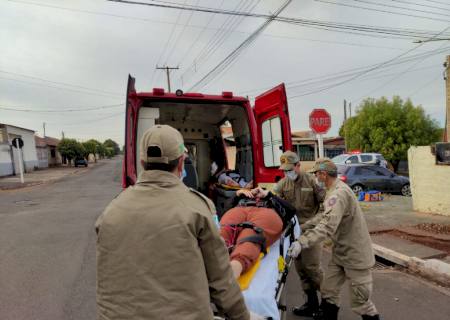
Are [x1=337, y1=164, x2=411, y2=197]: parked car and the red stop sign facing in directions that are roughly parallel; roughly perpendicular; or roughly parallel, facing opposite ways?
roughly perpendicular

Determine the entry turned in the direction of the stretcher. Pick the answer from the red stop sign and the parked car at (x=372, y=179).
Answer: the red stop sign

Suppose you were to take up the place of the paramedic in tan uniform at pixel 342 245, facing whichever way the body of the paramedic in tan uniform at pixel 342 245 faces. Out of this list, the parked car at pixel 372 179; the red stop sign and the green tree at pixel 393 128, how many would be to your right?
3

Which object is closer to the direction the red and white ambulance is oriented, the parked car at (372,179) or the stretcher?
the parked car

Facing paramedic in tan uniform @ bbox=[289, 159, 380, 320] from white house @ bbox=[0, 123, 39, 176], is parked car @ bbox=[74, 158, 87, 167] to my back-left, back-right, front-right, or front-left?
back-left

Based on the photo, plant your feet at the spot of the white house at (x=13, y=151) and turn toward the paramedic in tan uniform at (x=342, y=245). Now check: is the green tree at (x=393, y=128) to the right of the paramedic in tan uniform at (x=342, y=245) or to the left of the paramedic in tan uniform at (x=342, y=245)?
left

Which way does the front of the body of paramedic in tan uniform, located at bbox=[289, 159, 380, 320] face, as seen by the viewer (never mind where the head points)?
to the viewer's left

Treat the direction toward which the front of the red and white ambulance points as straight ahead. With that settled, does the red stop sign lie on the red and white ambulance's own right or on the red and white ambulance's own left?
on the red and white ambulance's own right

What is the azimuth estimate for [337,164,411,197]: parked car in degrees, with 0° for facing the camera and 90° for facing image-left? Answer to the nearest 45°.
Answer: approximately 270°

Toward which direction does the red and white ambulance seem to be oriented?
away from the camera

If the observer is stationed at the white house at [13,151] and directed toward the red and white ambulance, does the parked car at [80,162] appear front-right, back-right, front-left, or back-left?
back-left

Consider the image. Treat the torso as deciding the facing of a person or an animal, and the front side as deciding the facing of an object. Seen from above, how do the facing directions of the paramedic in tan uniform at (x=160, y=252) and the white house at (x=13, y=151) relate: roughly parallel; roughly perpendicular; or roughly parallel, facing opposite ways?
roughly perpendicular

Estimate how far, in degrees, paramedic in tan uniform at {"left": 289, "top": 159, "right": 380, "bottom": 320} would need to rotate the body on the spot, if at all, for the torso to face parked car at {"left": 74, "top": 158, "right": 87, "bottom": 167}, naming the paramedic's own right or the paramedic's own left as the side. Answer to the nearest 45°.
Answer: approximately 45° to the paramedic's own right

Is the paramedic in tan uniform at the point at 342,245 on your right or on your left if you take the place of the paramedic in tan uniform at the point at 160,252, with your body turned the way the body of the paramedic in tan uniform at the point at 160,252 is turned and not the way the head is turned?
on your right

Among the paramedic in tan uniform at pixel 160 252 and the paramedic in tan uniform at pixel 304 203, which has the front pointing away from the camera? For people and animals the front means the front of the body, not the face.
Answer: the paramedic in tan uniform at pixel 160 252

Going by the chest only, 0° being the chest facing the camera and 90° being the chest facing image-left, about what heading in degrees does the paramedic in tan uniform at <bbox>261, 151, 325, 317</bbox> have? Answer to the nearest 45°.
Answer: approximately 45°
